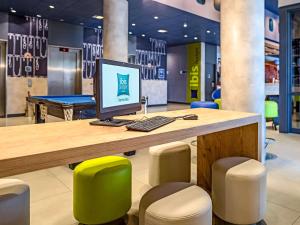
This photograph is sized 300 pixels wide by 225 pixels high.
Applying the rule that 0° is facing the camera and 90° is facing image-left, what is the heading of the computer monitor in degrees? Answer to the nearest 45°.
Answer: approximately 315°

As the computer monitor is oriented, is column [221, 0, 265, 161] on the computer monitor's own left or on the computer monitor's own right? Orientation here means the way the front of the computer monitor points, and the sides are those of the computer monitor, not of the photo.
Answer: on the computer monitor's own left

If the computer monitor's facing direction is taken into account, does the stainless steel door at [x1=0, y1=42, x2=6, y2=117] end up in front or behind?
behind
